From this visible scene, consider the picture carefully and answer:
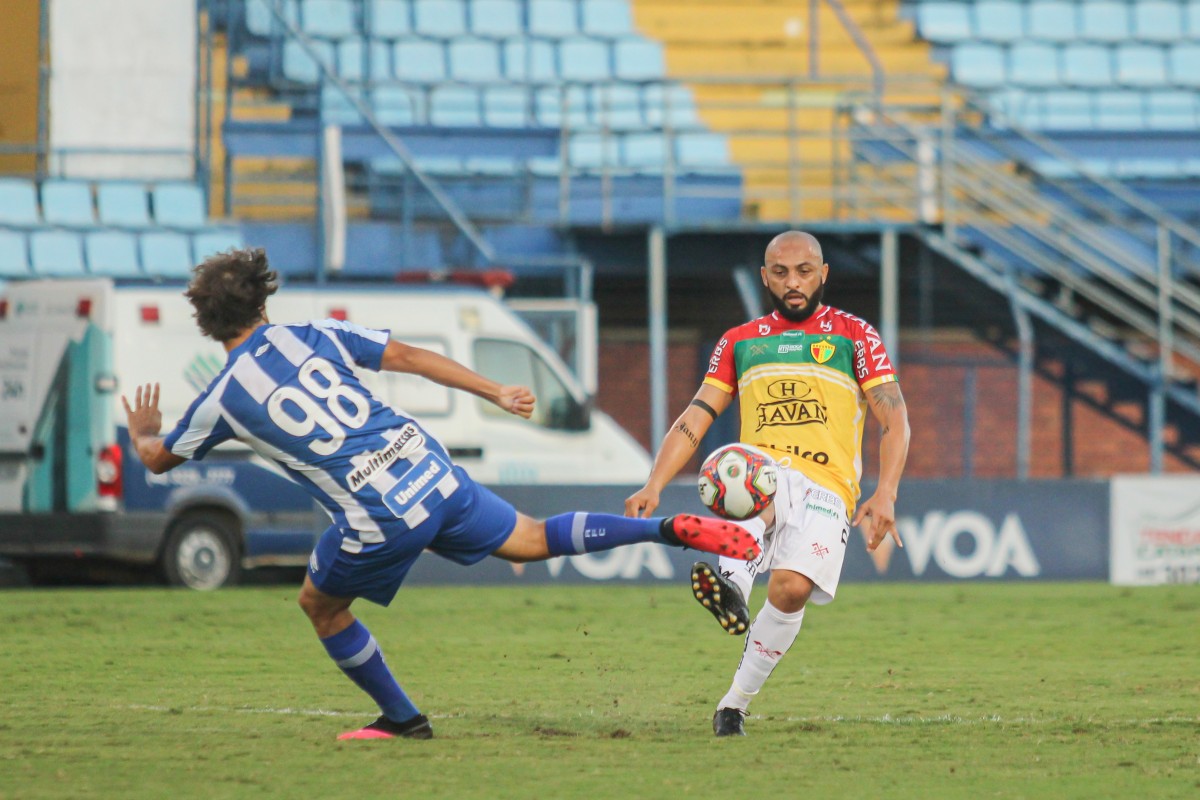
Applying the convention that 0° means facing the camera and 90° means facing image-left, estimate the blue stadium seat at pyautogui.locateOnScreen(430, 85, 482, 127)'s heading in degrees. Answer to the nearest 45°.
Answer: approximately 0°

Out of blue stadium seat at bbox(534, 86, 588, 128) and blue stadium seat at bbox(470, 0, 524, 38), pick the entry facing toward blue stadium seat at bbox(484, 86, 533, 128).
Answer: blue stadium seat at bbox(470, 0, 524, 38)

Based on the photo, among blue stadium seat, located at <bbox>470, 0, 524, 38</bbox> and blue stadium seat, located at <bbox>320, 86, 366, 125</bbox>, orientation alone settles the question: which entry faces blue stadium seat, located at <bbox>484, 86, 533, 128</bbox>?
blue stadium seat, located at <bbox>470, 0, 524, 38</bbox>

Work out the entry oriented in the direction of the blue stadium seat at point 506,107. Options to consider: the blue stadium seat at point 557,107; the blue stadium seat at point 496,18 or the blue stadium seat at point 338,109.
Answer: the blue stadium seat at point 496,18

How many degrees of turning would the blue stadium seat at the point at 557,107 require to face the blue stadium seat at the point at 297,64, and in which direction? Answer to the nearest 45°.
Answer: approximately 90° to its right

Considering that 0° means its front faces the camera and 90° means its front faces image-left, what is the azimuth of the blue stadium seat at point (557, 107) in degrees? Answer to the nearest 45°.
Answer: approximately 0°

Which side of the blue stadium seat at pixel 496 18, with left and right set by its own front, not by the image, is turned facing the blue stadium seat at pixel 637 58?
left
